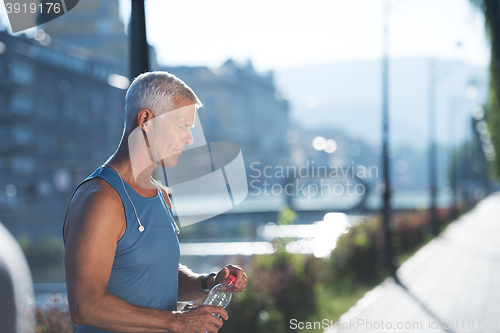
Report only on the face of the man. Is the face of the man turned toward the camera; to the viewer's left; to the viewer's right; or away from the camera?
to the viewer's right

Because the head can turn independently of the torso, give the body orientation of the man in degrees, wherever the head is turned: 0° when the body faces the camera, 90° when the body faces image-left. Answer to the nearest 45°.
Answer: approximately 315°

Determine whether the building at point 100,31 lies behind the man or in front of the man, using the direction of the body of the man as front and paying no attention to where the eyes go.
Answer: behind
